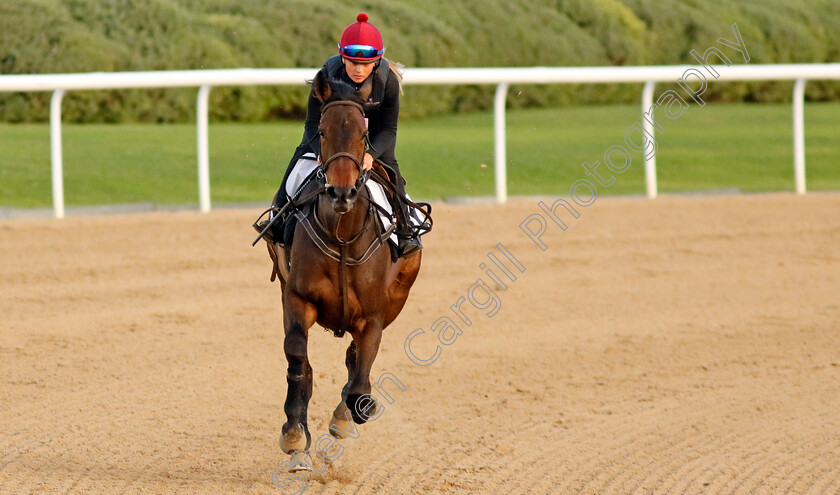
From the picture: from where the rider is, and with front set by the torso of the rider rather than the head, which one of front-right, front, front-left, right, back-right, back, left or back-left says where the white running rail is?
back

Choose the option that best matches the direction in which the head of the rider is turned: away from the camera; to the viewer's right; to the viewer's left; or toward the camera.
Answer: toward the camera

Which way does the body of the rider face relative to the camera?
toward the camera

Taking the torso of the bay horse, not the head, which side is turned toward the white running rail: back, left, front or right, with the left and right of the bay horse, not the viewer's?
back

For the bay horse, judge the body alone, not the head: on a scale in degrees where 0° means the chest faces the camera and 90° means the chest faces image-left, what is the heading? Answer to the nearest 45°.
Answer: approximately 0°
